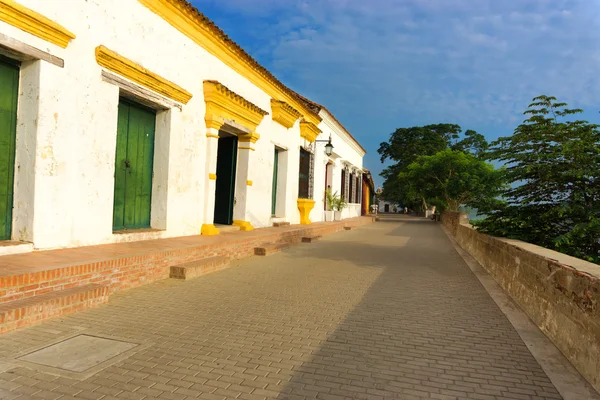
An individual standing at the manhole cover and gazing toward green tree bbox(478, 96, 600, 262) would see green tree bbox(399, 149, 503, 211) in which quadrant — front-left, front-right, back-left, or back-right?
front-left

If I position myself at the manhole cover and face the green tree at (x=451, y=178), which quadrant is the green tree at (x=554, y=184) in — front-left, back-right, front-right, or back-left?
front-right

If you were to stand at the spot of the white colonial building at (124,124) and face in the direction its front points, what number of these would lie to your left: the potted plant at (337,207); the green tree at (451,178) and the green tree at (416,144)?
3

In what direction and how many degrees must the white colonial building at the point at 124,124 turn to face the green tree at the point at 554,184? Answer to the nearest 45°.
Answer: approximately 45° to its left

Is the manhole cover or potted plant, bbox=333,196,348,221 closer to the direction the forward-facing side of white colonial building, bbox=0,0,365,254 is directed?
the manhole cover

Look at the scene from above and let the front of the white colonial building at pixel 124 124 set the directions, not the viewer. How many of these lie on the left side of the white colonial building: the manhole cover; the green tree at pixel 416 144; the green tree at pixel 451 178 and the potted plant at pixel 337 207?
3

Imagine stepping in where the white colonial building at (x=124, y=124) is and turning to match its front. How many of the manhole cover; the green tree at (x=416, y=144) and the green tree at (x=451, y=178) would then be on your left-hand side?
2

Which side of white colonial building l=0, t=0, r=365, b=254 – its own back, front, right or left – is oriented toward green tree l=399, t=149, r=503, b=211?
left

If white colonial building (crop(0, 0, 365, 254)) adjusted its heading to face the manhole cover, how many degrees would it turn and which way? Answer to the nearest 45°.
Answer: approximately 45° to its right

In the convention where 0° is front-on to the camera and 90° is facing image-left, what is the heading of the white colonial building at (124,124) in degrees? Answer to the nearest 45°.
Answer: approximately 315°

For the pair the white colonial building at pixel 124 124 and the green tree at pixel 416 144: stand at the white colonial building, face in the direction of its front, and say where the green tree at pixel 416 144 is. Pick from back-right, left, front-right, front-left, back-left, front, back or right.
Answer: left

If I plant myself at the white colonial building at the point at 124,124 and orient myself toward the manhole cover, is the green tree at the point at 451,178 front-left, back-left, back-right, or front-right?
back-left

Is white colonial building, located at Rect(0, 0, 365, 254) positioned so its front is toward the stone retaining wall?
yes

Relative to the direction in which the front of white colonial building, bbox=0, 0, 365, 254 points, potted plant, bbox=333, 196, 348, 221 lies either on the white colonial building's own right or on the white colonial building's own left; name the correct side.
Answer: on the white colonial building's own left

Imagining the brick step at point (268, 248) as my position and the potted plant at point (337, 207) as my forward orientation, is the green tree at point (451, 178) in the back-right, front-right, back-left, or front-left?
front-right
